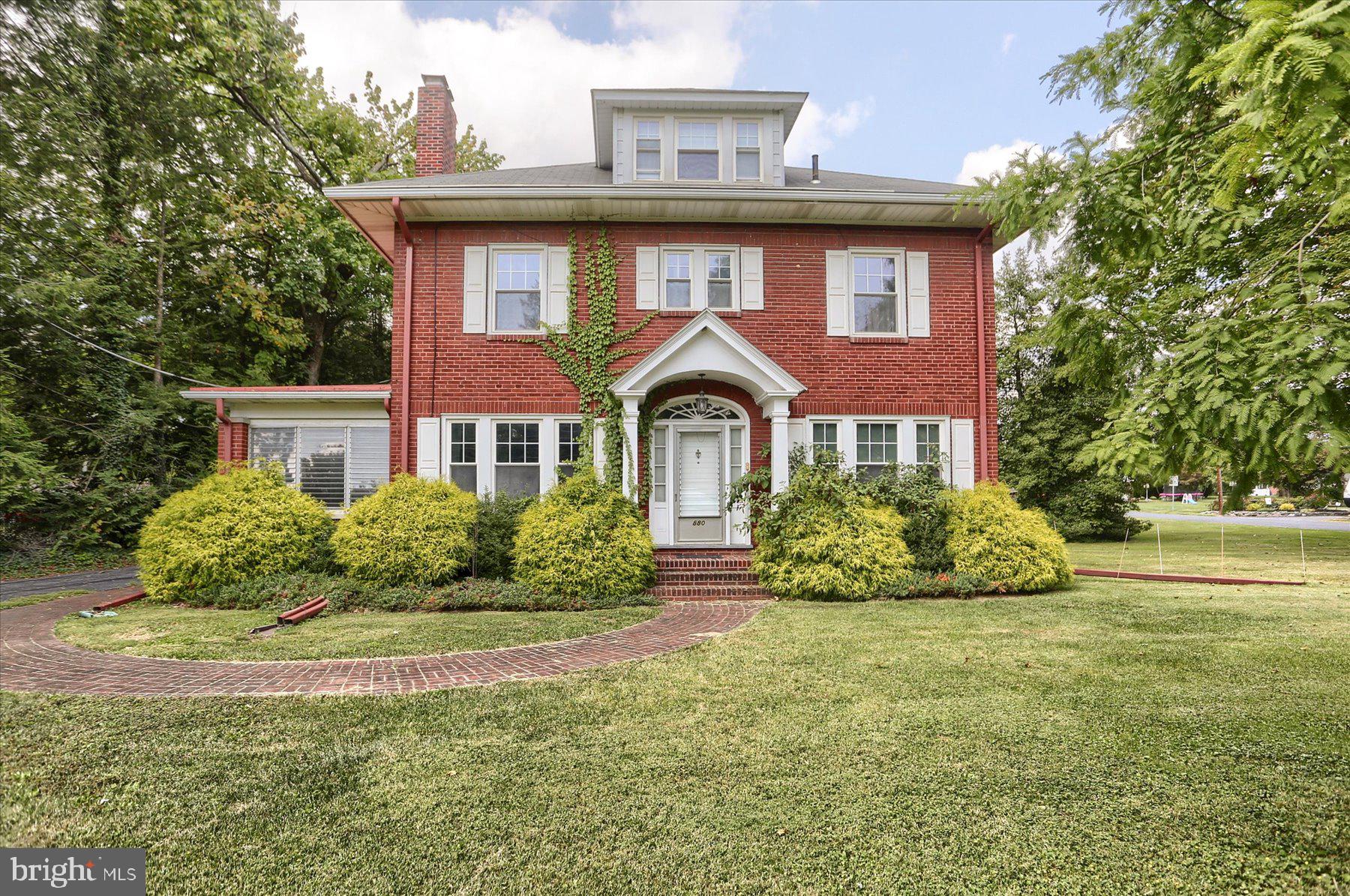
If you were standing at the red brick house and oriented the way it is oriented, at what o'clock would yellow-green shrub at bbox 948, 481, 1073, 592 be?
The yellow-green shrub is roughly at 10 o'clock from the red brick house.

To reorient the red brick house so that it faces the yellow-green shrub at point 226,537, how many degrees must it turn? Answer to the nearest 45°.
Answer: approximately 90° to its right

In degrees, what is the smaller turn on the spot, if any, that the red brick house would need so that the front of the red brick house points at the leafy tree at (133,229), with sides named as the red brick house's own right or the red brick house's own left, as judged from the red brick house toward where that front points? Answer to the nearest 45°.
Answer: approximately 45° to the red brick house's own right

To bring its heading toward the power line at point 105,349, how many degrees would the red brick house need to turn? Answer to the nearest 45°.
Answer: approximately 45° to its right
